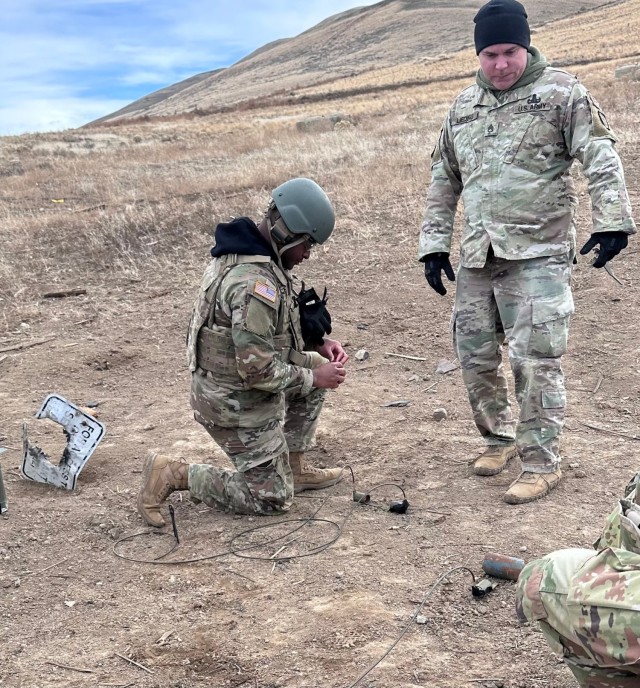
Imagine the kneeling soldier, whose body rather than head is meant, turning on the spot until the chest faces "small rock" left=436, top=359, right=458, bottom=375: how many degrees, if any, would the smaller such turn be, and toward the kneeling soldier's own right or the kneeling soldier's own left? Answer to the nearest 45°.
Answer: approximately 45° to the kneeling soldier's own left

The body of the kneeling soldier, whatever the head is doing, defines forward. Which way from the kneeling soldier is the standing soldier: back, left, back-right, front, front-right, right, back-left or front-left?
front

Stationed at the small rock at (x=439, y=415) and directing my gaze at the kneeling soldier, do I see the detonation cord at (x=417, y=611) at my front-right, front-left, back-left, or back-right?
front-left

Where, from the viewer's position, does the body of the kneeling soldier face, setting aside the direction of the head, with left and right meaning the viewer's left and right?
facing to the right of the viewer

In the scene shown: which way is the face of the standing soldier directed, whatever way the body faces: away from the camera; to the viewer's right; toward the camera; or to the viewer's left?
toward the camera

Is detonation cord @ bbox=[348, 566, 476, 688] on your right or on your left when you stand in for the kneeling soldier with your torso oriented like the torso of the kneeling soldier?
on your right

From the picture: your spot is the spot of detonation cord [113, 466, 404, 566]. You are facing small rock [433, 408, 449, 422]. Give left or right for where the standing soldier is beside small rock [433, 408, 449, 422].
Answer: right

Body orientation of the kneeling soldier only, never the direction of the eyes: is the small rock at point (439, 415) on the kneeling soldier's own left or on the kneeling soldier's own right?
on the kneeling soldier's own left

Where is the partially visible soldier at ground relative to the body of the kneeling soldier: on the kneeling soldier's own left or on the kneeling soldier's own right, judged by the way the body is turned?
on the kneeling soldier's own right

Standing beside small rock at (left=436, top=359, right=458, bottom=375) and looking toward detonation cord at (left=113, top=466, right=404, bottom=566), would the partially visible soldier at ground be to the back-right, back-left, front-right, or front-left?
front-left

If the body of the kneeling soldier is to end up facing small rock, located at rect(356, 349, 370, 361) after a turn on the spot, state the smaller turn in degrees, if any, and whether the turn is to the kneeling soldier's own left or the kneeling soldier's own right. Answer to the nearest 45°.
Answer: approximately 90° to the kneeling soldier's own left
